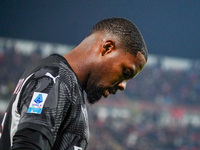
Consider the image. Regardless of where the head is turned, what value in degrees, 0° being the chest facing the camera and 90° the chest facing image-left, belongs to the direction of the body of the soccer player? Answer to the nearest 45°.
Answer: approximately 270°
